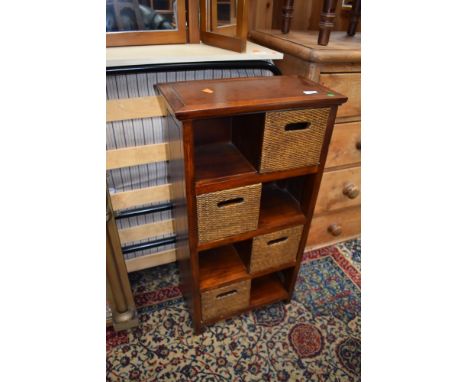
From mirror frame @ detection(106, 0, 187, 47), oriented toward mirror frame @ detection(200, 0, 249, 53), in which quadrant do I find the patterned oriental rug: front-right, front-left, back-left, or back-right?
front-right

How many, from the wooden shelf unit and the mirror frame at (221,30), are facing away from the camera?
0

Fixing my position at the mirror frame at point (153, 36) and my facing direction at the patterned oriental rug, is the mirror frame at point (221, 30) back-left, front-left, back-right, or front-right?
front-left

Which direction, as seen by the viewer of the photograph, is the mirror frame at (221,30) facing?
facing the viewer and to the left of the viewer

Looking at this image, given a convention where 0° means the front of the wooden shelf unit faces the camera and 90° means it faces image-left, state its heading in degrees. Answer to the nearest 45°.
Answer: approximately 315°
